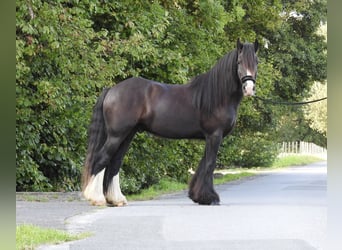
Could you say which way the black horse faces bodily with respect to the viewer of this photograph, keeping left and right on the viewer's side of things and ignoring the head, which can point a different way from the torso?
facing to the right of the viewer
